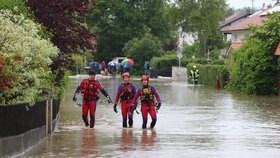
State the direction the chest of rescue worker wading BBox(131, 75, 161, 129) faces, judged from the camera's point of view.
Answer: toward the camera

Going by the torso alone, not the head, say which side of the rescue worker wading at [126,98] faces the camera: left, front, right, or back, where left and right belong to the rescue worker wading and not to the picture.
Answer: front

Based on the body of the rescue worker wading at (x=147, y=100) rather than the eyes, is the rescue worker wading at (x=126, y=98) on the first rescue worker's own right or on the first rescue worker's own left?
on the first rescue worker's own right

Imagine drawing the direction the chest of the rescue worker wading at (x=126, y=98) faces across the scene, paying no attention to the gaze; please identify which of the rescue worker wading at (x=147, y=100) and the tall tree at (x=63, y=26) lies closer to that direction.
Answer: the rescue worker wading

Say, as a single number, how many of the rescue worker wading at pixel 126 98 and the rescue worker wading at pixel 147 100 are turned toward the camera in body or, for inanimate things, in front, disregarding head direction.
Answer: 2

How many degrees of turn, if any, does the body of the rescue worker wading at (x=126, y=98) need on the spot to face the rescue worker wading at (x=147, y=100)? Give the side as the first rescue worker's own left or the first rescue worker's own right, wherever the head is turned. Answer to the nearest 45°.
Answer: approximately 45° to the first rescue worker's own left

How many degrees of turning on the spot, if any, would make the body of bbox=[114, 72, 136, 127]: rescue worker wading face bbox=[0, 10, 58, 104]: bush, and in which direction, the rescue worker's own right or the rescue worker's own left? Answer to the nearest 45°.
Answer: approximately 45° to the rescue worker's own right
